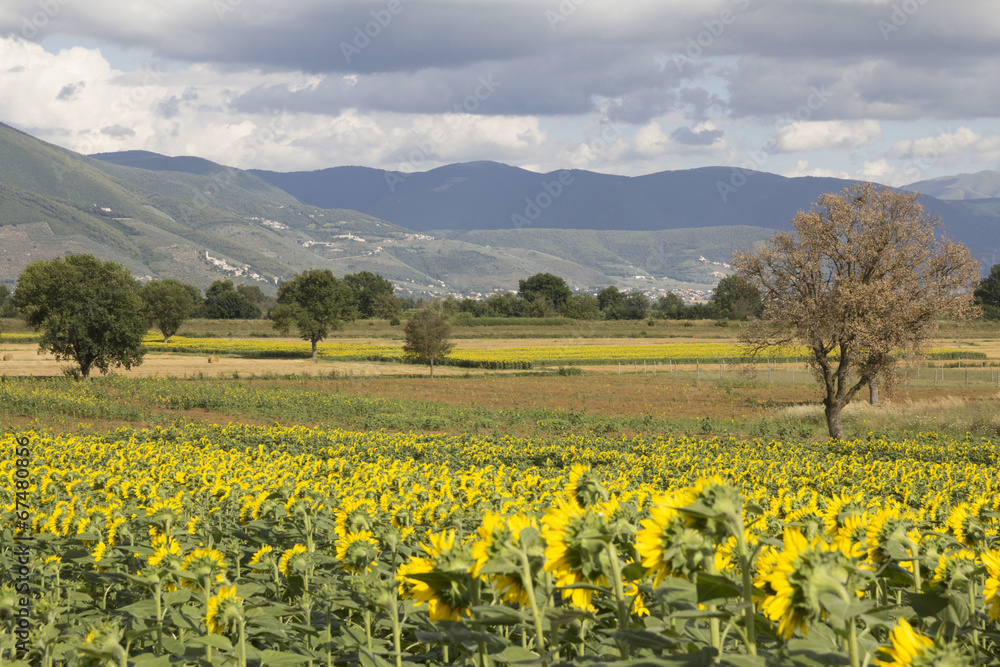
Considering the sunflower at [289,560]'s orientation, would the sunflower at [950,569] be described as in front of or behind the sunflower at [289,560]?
behind

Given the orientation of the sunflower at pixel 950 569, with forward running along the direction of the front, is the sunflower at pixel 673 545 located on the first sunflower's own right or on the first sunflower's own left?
on the first sunflower's own left

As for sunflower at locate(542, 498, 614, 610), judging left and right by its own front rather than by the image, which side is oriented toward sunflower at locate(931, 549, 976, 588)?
right

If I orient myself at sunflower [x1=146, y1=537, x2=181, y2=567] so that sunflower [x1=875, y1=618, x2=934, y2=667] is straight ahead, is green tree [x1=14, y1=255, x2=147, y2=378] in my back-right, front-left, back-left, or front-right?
back-left

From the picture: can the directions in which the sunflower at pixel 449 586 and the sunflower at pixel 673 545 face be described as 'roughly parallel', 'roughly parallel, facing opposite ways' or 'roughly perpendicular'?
roughly parallel

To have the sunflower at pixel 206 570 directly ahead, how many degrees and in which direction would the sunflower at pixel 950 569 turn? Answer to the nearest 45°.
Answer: approximately 45° to its left

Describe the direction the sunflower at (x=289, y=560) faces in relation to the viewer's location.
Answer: facing away from the viewer and to the left of the viewer

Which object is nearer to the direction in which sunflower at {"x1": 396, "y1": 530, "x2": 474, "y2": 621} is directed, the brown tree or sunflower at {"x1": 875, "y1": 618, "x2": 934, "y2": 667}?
the brown tree

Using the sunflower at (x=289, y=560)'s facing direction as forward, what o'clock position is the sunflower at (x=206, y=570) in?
the sunflower at (x=206, y=570) is roughly at 8 o'clock from the sunflower at (x=289, y=560).

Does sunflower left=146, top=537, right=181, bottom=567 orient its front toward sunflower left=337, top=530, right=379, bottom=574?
no

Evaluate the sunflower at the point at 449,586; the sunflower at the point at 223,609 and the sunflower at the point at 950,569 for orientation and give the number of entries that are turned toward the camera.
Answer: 0

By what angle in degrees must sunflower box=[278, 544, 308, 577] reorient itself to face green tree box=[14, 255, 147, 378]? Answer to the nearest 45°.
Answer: approximately 45° to its right

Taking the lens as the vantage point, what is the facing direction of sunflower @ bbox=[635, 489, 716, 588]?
facing away from the viewer and to the left of the viewer

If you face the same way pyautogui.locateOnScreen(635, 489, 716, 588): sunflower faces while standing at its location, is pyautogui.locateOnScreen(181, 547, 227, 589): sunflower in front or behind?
in front

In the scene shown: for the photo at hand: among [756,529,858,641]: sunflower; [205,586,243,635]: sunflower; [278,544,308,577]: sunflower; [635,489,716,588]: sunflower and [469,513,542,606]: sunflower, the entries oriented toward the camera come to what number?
0

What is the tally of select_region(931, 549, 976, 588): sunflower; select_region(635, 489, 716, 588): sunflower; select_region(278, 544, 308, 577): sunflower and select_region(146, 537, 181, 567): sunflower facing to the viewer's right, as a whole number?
0

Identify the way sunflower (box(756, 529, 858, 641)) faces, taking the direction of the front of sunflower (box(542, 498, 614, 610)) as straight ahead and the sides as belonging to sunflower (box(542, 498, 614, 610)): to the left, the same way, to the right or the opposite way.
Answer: the same way

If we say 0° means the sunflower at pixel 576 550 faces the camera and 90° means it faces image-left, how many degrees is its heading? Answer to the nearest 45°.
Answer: approximately 135°
